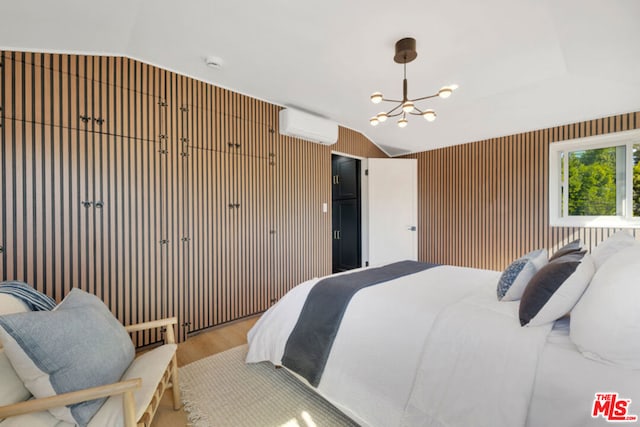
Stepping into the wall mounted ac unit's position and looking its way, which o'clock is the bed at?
The bed is roughly at 1 o'clock from the wall mounted ac unit.

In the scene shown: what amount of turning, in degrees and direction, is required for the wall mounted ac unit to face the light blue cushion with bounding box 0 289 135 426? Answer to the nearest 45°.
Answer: approximately 45° to its right

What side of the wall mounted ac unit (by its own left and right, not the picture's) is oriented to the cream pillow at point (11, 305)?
right

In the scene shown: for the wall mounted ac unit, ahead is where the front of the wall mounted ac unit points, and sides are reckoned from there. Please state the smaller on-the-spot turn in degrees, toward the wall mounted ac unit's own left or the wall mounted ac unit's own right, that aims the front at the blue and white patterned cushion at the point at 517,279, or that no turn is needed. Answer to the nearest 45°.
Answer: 0° — it already faces it

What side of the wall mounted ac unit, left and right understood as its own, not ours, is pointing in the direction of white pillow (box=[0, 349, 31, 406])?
right

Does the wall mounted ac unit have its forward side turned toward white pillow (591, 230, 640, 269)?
yes

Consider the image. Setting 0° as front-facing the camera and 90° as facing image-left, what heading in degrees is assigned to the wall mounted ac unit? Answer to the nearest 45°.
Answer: approximately 315°
